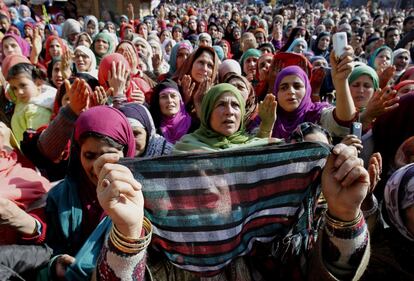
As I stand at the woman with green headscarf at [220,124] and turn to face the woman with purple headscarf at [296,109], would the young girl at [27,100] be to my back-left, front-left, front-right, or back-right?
back-left

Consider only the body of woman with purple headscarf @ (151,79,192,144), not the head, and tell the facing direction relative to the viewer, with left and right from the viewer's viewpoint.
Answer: facing the viewer

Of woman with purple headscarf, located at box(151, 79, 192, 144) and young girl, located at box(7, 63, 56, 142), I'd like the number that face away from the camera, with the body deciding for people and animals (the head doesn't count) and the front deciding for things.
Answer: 0

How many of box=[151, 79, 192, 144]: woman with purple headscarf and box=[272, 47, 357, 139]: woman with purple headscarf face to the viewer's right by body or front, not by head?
0

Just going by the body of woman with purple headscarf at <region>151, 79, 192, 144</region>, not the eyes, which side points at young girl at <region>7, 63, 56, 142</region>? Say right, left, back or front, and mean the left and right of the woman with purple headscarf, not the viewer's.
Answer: right

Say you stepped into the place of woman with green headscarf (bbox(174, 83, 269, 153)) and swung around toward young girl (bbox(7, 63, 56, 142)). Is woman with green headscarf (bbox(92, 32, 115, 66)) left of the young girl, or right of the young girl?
right

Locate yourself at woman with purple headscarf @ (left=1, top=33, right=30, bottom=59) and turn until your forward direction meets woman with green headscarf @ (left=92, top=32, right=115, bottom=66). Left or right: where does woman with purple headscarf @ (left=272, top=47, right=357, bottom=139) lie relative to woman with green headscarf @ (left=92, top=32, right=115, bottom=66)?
right

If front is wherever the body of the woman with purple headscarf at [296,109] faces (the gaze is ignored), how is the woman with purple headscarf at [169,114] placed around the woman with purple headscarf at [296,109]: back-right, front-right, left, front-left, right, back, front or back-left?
front-right

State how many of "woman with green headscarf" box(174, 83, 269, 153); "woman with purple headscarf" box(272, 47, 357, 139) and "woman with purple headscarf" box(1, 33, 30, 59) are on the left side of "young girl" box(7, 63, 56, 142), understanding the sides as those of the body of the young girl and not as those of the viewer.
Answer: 2

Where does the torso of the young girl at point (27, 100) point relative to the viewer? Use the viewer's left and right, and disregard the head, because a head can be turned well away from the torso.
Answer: facing the viewer and to the left of the viewer

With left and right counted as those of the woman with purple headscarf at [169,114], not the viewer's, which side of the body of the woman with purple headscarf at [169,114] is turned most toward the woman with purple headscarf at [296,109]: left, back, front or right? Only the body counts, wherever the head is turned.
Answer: left

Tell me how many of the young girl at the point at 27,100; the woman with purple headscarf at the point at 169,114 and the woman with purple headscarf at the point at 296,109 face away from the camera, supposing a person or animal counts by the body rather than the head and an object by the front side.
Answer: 0

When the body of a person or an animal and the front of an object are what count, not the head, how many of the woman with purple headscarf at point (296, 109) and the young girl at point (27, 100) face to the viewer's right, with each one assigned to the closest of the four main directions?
0

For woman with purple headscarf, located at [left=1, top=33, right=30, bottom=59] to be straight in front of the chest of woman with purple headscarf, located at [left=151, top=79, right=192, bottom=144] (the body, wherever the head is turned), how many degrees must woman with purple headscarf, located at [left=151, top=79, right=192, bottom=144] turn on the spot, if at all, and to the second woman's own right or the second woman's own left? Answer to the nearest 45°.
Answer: approximately 135° to the second woman's own right
